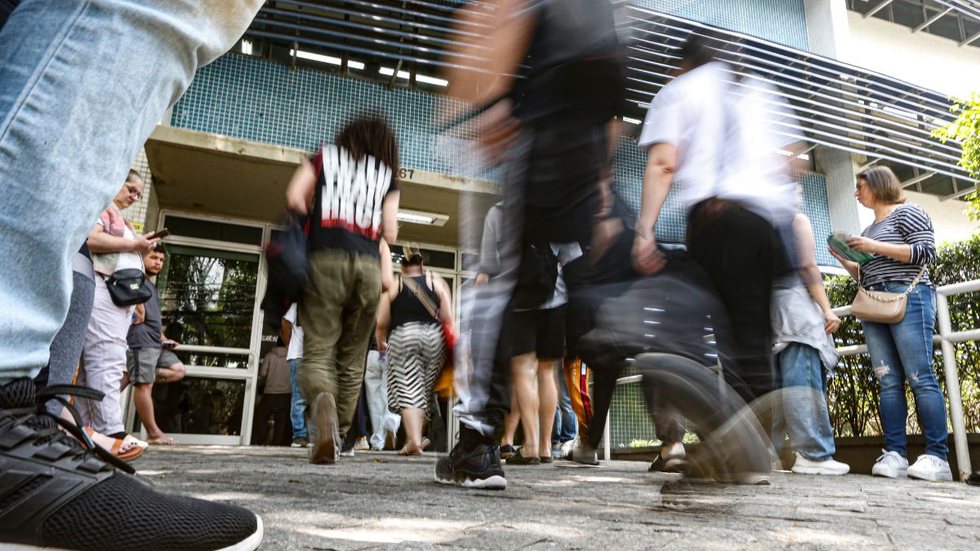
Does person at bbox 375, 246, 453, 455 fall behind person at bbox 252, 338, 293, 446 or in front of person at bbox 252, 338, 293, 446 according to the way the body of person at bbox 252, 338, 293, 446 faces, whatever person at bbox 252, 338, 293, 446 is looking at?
behind

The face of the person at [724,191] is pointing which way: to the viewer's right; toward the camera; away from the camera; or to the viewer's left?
away from the camera

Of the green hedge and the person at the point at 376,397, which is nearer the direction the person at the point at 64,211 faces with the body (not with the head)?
the green hedge

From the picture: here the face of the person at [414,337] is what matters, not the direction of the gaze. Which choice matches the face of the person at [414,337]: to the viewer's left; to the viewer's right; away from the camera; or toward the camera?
away from the camera

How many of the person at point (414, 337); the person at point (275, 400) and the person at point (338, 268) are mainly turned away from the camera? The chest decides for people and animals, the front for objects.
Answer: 3

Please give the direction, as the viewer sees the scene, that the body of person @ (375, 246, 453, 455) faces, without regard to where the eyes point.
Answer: away from the camera

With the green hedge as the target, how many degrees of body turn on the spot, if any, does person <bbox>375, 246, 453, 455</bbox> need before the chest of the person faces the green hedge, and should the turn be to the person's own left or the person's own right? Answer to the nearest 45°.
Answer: approximately 90° to the person's own right

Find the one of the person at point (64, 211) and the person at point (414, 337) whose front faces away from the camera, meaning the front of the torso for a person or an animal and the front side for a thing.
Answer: the person at point (414, 337)

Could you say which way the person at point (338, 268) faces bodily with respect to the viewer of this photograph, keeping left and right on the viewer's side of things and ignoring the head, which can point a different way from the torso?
facing away from the viewer

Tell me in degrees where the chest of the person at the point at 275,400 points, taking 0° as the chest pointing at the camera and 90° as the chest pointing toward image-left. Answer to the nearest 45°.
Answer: approximately 180°

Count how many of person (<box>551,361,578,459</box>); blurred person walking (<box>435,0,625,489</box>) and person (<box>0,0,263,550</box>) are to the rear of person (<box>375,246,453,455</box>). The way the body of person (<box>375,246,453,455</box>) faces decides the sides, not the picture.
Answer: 2

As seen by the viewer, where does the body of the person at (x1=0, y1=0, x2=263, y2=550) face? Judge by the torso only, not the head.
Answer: to the viewer's right

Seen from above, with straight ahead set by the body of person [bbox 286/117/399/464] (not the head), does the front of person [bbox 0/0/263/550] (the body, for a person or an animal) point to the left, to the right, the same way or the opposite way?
to the right

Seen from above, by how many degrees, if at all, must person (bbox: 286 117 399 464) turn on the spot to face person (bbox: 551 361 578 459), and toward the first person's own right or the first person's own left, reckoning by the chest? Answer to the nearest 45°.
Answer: approximately 45° to the first person's own right

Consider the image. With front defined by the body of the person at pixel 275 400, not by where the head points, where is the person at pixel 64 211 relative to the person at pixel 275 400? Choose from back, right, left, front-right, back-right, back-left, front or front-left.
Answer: back

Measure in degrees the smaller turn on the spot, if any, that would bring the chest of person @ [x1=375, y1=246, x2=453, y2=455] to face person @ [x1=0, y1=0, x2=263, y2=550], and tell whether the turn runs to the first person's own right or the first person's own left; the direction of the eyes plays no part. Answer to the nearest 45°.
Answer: approximately 180°
